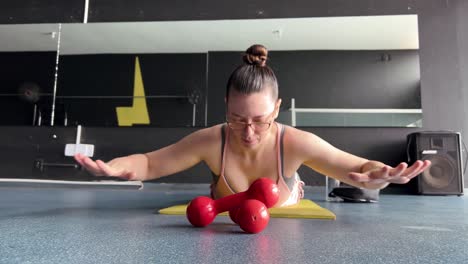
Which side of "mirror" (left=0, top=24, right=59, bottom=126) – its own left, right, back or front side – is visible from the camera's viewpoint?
front

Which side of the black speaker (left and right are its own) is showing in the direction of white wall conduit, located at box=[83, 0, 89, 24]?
right

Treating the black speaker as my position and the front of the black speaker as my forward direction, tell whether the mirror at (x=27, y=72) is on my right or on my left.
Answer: on my right

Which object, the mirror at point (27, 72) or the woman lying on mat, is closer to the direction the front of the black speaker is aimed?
the woman lying on mat

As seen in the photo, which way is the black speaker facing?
toward the camera

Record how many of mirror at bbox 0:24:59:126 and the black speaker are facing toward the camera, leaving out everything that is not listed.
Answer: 2

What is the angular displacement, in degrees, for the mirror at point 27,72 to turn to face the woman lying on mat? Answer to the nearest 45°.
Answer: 0° — it already faces them

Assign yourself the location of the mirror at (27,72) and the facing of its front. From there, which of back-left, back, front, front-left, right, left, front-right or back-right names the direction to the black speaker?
front-left
